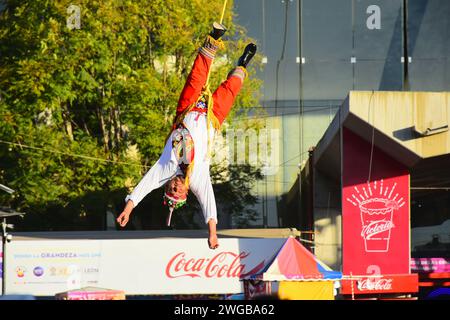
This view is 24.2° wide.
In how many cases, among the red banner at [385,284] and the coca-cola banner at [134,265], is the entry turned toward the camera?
2

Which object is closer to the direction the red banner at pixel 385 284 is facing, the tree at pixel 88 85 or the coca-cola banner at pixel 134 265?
the coca-cola banner

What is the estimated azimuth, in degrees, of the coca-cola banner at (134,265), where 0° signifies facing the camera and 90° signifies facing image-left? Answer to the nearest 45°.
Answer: approximately 0°

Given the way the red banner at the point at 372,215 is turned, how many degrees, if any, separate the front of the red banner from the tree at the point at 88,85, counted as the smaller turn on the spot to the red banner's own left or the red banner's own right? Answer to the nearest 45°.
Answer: approximately 90° to the red banner's own right

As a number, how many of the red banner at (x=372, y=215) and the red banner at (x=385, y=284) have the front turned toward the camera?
2

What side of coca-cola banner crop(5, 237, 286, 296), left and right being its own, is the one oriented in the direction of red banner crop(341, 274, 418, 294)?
left

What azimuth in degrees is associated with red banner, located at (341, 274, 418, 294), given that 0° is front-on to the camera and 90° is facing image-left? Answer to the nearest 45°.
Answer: approximately 0°

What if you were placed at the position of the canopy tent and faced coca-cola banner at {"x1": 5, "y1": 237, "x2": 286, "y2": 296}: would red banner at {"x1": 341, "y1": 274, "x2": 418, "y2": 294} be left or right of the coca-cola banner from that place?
right

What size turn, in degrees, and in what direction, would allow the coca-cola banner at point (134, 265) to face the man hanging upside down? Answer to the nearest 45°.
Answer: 0° — it already faces them
